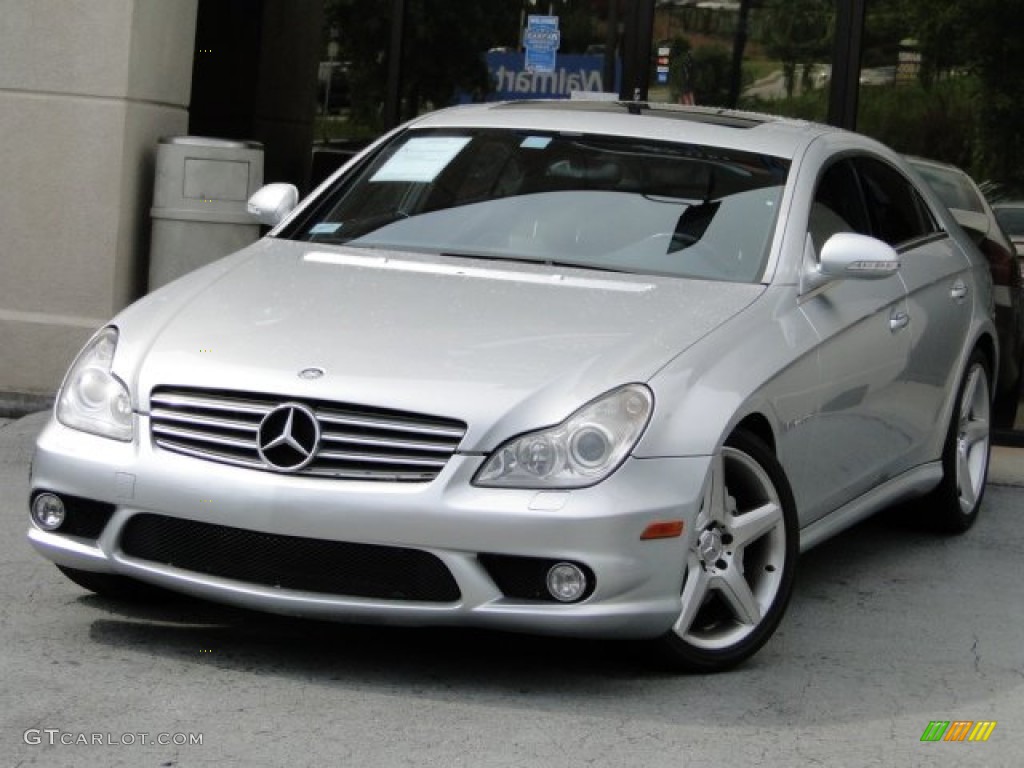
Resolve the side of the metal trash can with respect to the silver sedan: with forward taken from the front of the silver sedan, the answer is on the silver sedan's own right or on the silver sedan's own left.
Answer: on the silver sedan's own right

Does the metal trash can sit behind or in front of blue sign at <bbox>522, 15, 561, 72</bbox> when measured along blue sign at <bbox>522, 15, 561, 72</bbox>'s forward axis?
in front

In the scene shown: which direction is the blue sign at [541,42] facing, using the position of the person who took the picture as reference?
facing the viewer

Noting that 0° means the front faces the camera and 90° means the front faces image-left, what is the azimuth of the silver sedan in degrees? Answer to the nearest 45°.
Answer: approximately 45°

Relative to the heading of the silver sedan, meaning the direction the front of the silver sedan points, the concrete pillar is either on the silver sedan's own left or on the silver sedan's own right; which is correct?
on the silver sedan's own right

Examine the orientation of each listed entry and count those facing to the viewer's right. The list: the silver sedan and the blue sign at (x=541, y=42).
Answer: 0
